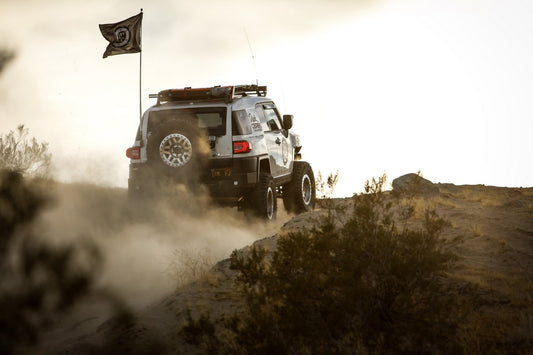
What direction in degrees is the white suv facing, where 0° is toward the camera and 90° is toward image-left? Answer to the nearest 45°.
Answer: approximately 225°
